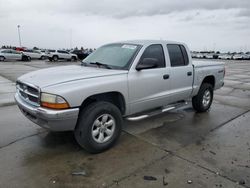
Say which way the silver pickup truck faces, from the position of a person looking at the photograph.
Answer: facing the viewer and to the left of the viewer

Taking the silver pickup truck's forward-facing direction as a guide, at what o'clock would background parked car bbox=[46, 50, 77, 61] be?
The background parked car is roughly at 4 o'clock from the silver pickup truck.

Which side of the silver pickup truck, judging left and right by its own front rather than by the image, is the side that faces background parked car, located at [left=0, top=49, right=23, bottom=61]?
right
